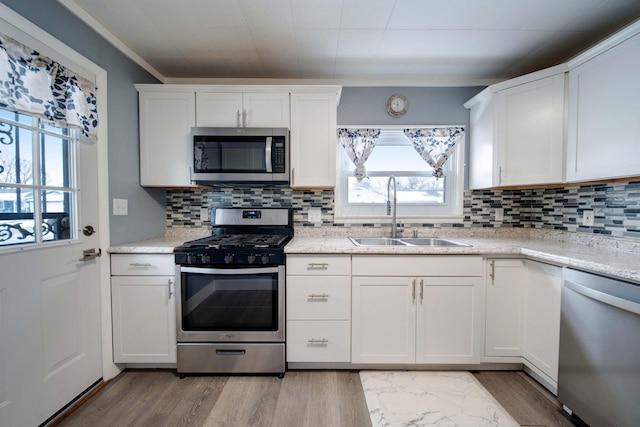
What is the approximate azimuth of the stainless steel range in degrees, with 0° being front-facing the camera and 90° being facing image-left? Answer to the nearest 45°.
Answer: approximately 0°

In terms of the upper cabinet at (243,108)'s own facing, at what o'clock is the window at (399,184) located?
The window is roughly at 9 o'clock from the upper cabinet.

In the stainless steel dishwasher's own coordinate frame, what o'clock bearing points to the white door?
The white door is roughly at 12 o'clock from the stainless steel dishwasher.

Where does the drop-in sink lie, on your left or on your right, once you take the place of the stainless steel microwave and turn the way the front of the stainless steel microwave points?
on your left

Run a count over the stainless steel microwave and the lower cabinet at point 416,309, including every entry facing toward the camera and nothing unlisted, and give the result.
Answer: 2

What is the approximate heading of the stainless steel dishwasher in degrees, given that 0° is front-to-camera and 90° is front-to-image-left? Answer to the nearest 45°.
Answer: approximately 45°

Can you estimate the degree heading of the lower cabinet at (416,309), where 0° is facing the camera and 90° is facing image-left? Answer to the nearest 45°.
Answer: approximately 0°
